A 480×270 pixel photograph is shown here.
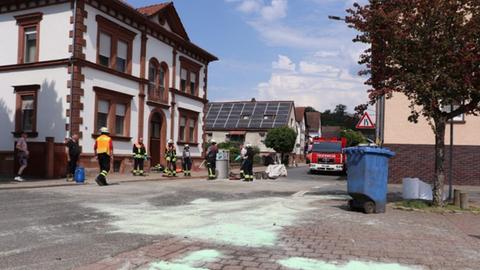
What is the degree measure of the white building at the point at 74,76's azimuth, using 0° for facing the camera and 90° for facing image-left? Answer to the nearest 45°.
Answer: approximately 315°

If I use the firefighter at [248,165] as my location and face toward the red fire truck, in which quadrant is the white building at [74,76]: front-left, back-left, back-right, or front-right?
back-left

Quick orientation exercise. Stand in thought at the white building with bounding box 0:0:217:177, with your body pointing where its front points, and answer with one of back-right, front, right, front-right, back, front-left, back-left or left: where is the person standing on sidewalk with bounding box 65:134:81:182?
front-right

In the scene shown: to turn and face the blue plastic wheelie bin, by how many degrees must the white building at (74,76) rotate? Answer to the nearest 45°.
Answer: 0° — it already faces it

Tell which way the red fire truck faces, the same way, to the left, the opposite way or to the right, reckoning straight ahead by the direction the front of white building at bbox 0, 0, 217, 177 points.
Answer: to the right

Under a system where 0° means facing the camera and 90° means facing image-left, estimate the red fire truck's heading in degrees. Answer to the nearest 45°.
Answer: approximately 0°

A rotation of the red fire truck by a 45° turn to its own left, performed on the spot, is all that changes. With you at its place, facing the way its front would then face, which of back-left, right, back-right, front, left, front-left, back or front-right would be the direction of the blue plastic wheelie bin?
front-right

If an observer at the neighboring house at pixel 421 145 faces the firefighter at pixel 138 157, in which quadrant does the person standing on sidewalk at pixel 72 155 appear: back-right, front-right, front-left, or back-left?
front-left

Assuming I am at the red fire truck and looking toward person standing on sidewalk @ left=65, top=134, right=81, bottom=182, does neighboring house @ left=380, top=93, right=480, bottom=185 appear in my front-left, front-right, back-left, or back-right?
front-left

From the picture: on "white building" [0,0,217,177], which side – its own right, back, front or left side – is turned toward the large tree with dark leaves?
front

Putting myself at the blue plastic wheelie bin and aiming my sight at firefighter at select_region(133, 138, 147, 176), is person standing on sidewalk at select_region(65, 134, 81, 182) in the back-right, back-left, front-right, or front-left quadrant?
front-left

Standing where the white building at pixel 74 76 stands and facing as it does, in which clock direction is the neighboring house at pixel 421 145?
The neighboring house is roughly at 11 o'clock from the white building.

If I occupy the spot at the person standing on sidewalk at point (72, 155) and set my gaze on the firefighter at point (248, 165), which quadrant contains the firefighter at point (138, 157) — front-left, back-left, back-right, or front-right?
front-left

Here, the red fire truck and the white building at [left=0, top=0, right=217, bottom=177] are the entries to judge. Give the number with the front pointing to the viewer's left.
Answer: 0
